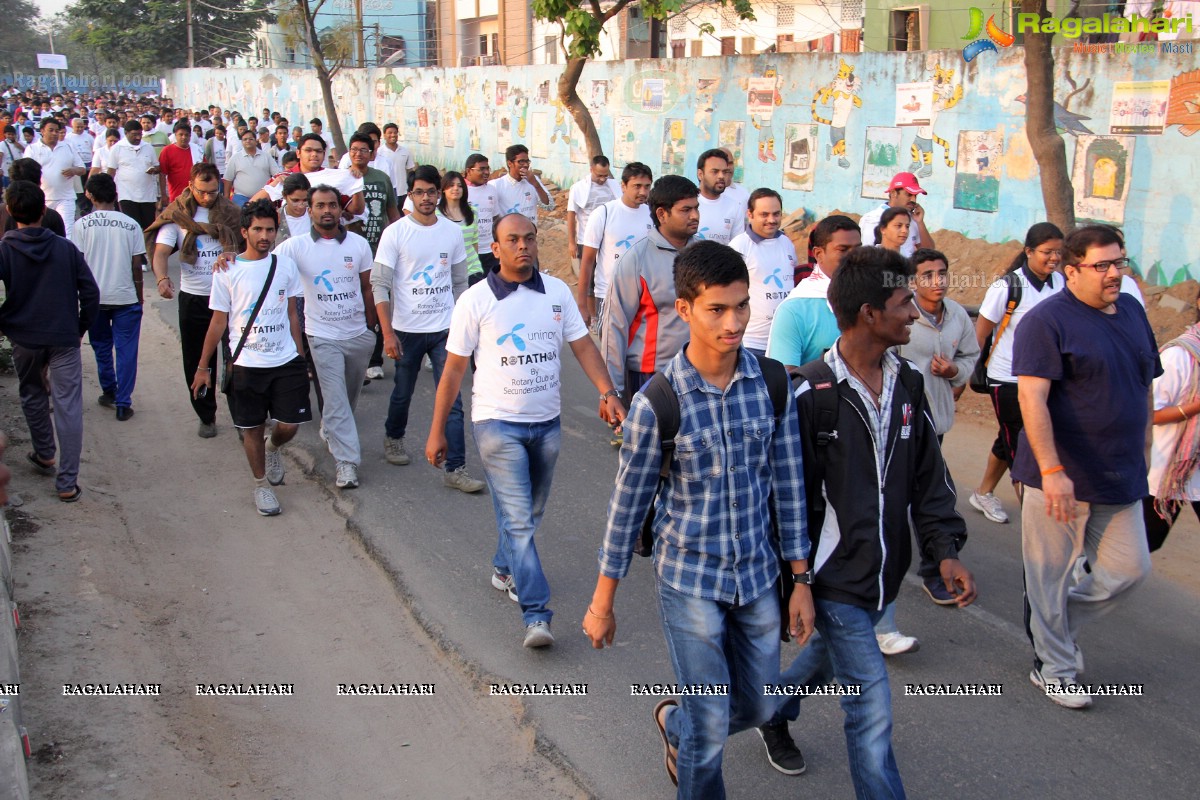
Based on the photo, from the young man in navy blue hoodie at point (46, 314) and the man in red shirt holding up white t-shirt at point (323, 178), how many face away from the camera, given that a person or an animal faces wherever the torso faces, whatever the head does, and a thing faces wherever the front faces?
1

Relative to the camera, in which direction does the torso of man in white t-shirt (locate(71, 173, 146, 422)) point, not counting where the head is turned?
away from the camera

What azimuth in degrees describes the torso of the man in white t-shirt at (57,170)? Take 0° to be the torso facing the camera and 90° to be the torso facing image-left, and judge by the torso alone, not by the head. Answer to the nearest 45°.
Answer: approximately 0°

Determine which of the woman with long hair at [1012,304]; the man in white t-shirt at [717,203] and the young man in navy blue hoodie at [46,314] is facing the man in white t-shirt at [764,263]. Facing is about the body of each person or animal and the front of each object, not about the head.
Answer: the man in white t-shirt at [717,203]

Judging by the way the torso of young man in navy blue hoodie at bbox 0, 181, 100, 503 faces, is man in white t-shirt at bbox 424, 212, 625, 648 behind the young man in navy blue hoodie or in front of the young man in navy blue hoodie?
behind

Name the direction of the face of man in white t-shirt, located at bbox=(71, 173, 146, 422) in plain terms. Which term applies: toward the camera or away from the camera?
away from the camera

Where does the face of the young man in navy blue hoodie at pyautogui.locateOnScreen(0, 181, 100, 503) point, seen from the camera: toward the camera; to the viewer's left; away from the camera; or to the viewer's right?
away from the camera

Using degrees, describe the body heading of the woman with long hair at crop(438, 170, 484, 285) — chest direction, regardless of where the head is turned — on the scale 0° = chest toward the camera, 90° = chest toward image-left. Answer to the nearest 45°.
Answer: approximately 0°

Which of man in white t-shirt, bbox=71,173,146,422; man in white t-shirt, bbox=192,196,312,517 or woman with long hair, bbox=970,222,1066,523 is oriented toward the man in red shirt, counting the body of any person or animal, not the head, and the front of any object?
man in white t-shirt, bbox=71,173,146,422

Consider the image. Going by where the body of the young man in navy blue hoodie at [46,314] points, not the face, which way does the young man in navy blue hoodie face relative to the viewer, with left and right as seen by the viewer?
facing away from the viewer
